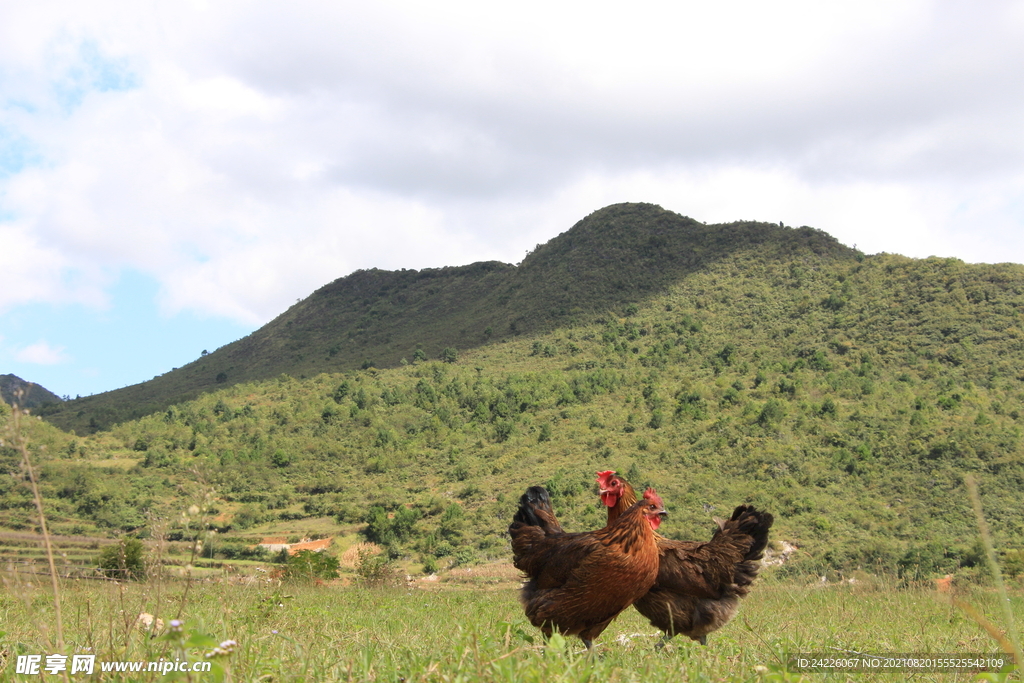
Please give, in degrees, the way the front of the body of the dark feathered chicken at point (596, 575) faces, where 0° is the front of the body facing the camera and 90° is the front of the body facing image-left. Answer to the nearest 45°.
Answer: approximately 270°

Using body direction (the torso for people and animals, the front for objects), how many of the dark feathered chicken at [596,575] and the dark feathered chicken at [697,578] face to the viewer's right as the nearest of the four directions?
1

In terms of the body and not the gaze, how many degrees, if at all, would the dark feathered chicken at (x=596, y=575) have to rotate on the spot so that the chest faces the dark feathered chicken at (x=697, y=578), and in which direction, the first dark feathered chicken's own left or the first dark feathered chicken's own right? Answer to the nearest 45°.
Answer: approximately 45° to the first dark feathered chicken's own left

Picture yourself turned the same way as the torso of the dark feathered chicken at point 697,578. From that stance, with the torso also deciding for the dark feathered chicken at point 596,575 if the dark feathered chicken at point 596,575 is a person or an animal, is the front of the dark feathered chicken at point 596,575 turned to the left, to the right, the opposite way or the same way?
the opposite way

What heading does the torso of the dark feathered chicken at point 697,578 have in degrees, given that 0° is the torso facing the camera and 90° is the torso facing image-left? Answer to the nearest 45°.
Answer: approximately 90°

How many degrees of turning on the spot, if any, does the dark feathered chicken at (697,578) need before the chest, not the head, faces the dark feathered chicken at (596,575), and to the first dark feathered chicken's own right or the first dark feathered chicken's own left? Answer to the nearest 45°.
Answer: approximately 45° to the first dark feathered chicken's own left
